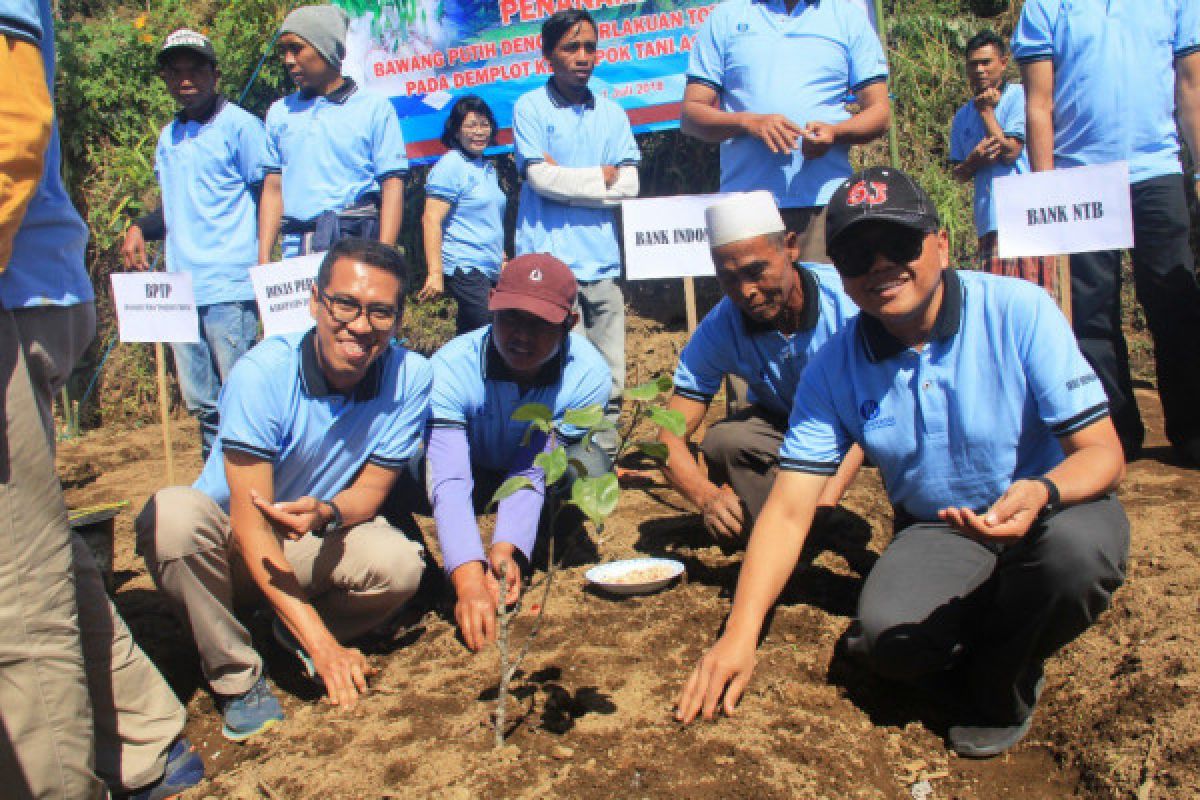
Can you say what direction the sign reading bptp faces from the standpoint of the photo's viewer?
facing the viewer

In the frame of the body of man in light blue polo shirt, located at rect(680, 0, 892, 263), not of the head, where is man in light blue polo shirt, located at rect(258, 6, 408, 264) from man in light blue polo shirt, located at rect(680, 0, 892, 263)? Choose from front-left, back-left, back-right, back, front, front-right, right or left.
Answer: right

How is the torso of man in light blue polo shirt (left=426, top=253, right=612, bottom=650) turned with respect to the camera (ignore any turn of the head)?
toward the camera

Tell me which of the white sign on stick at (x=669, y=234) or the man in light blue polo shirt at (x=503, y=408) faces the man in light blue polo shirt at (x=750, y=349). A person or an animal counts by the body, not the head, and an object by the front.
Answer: the white sign on stick

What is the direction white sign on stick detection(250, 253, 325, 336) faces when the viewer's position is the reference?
facing the viewer

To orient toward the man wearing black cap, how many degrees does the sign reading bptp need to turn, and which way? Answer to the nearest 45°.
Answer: approximately 45° to its left

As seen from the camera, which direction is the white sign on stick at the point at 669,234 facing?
toward the camera

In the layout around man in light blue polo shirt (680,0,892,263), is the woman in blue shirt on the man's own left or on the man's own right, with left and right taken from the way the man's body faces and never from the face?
on the man's own right

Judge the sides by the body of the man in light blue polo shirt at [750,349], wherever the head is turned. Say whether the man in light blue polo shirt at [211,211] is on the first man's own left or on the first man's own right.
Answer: on the first man's own right

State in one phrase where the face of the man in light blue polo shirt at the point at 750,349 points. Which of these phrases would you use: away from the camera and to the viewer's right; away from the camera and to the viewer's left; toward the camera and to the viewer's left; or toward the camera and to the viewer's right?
toward the camera and to the viewer's left

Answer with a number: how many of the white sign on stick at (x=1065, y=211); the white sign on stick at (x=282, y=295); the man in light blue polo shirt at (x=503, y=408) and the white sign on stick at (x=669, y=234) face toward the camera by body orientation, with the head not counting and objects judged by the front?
4

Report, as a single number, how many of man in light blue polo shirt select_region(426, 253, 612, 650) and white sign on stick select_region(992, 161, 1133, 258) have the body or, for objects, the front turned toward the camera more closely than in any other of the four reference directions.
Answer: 2

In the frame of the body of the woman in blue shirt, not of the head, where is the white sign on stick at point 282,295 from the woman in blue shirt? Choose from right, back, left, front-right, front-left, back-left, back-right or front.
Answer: right
